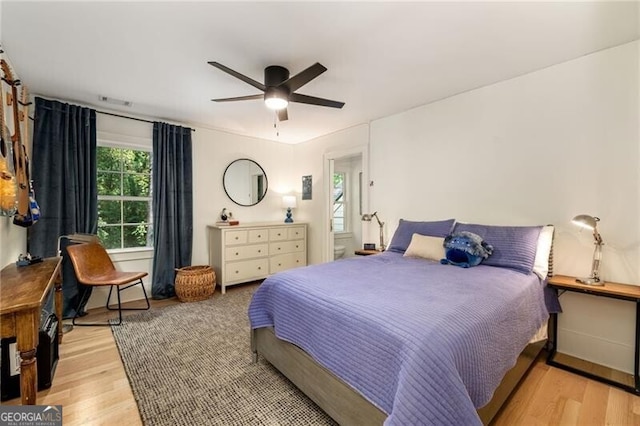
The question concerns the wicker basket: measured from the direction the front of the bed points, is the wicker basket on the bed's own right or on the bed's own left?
on the bed's own right

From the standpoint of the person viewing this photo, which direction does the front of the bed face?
facing the viewer and to the left of the viewer

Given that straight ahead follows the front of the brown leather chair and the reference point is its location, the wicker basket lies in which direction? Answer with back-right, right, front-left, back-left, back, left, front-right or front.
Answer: front-left

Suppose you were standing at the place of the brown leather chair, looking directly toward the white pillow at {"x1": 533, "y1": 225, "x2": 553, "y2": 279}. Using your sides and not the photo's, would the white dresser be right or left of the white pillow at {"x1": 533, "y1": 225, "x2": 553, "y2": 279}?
left

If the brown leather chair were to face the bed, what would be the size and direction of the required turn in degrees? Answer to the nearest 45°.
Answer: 0° — it already faces it

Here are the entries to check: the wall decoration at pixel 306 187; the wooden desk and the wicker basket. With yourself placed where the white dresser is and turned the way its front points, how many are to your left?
1

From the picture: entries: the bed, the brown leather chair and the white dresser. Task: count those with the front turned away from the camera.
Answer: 0

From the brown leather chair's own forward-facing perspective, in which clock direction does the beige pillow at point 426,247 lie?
The beige pillow is roughly at 12 o'clock from the brown leather chair.

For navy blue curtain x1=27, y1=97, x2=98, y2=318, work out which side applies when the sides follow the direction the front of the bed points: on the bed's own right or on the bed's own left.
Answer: on the bed's own right

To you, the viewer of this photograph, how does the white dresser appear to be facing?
facing the viewer and to the right of the viewer

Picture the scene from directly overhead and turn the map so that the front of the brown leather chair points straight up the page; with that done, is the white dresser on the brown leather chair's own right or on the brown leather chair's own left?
on the brown leather chair's own left

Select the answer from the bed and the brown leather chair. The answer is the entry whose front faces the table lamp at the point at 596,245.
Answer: the brown leather chair

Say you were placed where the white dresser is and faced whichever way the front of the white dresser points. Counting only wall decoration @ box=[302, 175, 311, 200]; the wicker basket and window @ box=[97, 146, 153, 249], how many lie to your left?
1

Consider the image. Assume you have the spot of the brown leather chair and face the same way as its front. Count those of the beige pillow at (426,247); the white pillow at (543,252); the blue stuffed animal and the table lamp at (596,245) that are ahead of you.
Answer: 4

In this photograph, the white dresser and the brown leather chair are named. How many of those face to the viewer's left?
0
